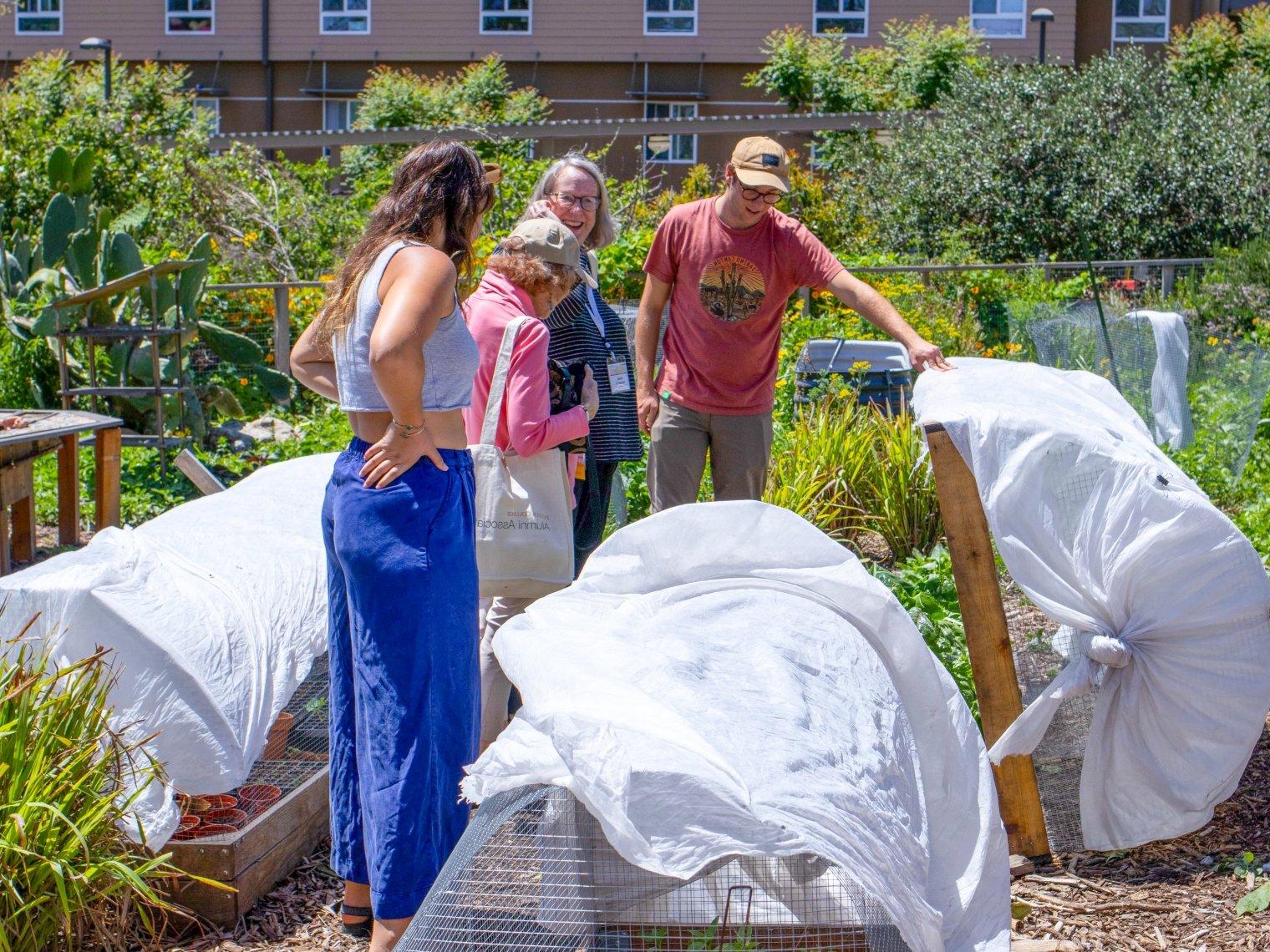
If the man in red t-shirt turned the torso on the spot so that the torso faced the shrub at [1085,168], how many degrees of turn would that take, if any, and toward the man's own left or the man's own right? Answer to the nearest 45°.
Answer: approximately 180°

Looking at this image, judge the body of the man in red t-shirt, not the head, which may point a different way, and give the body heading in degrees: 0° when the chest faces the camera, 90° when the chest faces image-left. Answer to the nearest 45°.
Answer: approximately 0°

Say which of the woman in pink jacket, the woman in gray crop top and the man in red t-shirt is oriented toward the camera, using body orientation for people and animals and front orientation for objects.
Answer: the man in red t-shirt

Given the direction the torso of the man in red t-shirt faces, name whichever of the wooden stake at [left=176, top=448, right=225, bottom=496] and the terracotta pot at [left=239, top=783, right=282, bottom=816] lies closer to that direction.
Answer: the terracotta pot

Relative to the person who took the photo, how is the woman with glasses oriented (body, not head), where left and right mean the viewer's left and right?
facing the viewer and to the right of the viewer

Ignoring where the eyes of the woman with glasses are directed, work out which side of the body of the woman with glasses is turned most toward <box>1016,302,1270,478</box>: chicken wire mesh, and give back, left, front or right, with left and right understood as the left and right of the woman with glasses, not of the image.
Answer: left

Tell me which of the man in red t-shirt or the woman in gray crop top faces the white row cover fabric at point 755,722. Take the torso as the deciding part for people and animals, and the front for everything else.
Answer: the man in red t-shirt

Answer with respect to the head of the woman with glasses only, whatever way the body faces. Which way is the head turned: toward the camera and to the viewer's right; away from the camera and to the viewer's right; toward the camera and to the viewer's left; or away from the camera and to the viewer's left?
toward the camera and to the viewer's left

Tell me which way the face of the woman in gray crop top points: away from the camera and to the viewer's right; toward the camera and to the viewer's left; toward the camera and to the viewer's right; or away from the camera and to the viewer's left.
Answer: away from the camera and to the viewer's right

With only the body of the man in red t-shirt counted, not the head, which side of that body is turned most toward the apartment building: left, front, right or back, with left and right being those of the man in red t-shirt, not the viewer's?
back

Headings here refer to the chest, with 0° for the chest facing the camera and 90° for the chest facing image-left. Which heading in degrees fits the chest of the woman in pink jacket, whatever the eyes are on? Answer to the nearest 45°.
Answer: approximately 270°
